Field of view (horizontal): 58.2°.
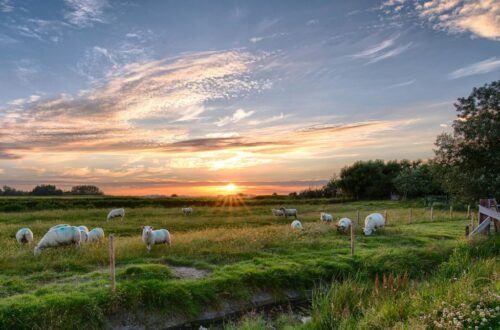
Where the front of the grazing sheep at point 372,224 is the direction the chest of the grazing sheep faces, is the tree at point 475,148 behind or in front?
behind

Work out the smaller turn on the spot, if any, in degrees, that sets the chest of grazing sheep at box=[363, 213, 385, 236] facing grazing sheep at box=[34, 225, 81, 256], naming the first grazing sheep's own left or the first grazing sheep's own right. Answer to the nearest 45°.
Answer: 0° — it already faces it

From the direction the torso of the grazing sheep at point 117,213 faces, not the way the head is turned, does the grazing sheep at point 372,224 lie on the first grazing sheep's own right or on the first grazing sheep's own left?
on the first grazing sheep's own left

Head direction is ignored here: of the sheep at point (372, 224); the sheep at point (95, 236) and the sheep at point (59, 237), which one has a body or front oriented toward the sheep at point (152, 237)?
the sheep at point (372, 224)

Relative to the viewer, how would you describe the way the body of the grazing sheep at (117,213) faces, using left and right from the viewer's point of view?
facing to the left of the viewer

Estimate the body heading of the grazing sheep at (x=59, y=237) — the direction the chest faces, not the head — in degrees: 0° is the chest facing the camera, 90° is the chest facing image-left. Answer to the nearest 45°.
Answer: approximately 90°

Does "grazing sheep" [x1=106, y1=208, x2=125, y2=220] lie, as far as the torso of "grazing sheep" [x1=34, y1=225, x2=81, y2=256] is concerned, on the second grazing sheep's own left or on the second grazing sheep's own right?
on the second grazing sheep's own right

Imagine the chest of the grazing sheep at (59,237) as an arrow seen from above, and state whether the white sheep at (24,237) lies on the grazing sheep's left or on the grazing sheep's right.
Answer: on the grazing sheep's right

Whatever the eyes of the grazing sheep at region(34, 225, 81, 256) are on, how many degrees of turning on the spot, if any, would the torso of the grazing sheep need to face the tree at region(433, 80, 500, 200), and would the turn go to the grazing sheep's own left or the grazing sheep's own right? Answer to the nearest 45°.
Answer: approximately 180°
